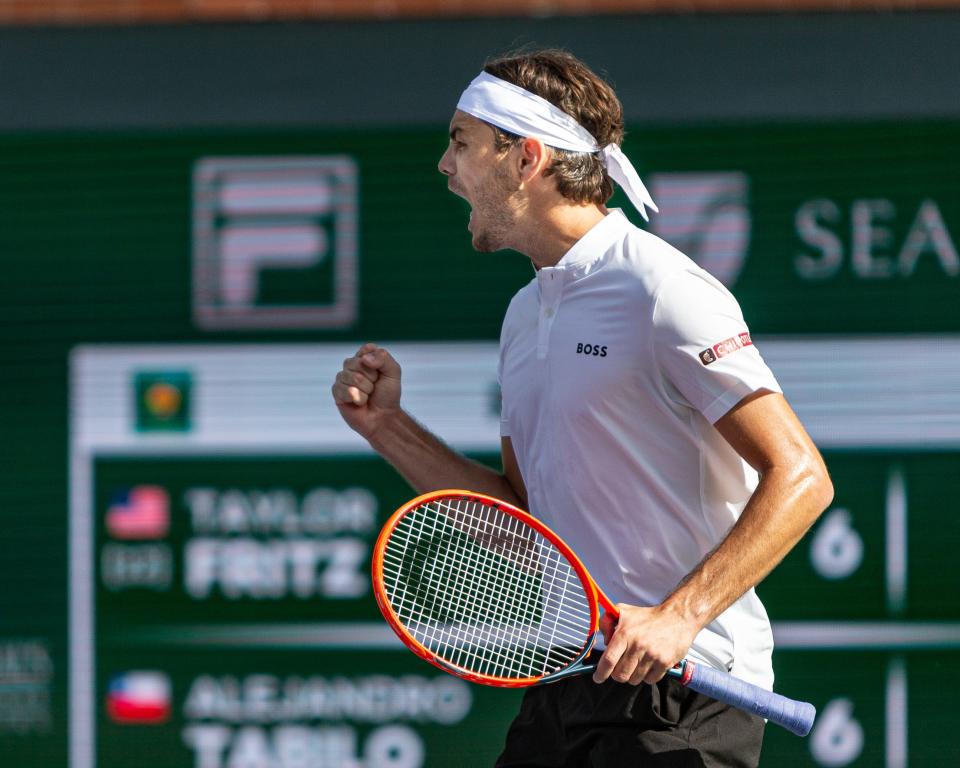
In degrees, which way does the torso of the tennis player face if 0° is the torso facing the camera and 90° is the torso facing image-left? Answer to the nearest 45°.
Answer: approximately 45°

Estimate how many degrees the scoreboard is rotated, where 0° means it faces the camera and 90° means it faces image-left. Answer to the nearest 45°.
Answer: approximately 0°

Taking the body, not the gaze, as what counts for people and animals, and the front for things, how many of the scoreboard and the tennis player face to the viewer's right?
0

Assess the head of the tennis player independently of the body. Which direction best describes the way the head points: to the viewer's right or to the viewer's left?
to the viewer's left

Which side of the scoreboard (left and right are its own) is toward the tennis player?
front
